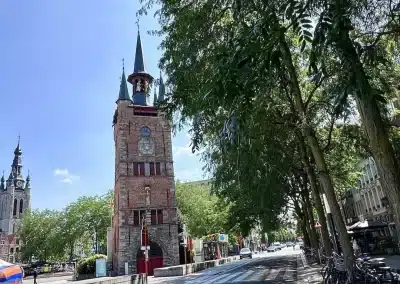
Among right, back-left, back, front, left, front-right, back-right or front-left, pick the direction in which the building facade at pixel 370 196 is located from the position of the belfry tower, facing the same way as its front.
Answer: left

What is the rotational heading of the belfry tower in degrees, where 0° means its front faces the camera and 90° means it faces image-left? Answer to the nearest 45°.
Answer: approximately 0°
